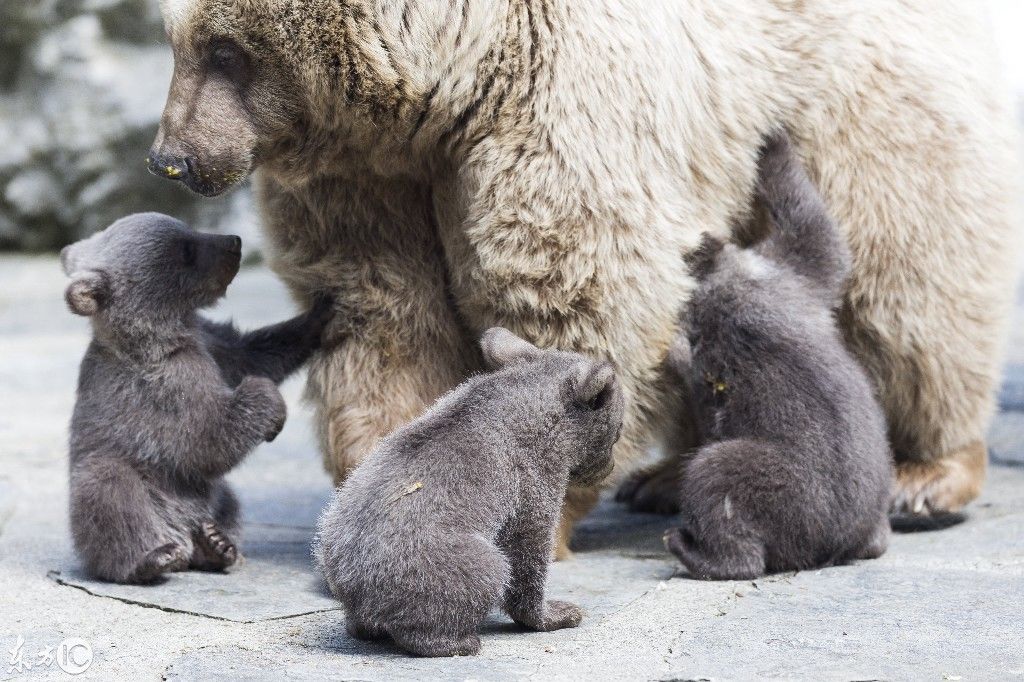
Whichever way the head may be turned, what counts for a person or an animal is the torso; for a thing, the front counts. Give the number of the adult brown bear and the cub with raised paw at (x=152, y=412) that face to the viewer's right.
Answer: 1

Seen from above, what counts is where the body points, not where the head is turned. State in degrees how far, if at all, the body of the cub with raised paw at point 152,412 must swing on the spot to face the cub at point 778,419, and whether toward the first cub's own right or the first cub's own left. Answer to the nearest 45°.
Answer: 0° — it already faces it

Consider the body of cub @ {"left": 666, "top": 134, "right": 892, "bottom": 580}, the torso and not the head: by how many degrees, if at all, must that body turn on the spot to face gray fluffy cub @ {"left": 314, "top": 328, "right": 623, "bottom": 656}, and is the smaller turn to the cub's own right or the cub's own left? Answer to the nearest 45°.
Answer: approximately 90° to the cub's own left

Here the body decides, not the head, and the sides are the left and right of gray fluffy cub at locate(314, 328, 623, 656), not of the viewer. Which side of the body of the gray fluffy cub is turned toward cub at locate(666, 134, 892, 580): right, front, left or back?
front

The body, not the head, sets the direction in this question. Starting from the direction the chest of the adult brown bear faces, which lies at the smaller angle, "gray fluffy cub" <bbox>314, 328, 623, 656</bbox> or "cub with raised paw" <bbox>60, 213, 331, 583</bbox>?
the cub with raised paw

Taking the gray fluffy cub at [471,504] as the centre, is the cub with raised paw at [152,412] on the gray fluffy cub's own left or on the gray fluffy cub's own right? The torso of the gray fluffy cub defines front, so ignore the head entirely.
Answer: on the gray fluffy cub's own left

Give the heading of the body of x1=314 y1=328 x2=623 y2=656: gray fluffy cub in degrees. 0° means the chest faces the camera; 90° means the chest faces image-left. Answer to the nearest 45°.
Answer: approximately 225°

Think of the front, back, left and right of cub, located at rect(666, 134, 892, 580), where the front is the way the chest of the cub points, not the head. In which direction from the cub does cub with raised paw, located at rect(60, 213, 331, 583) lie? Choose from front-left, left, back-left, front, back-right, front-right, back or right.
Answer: front-left

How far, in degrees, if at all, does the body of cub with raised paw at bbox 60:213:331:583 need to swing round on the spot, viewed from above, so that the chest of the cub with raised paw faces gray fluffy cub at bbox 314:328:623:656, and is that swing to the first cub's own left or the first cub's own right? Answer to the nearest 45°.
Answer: approximately 45° to the first cub's own right

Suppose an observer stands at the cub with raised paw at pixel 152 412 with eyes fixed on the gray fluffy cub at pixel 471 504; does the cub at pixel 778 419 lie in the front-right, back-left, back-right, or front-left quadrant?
front-left

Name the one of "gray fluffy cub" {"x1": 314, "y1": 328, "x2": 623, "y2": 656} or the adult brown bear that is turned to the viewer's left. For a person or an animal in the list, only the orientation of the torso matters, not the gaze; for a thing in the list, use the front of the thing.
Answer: the adult brown bear

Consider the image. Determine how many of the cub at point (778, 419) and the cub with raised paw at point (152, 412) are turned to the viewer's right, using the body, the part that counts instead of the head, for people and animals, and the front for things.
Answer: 1

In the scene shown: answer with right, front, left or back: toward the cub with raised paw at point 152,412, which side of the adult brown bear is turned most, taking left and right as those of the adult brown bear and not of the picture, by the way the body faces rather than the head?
front

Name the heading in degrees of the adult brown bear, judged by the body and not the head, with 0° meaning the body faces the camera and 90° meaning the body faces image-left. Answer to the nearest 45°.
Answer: approximately 90°

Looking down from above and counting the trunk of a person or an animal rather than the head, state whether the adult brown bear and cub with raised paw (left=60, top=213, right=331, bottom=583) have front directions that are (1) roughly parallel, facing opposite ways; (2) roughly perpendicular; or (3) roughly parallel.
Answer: roughly parallel, facing opposite ways

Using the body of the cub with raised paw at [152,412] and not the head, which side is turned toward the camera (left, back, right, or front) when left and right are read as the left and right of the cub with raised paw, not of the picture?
right

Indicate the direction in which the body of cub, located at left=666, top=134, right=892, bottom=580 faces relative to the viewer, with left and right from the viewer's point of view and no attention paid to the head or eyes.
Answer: facing away from the viewer and to the left of the viewer
